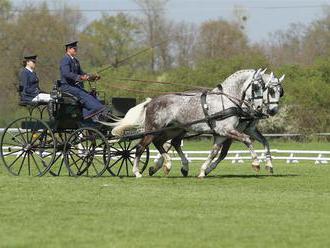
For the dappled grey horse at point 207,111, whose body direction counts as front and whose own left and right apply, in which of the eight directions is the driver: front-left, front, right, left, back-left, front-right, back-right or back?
back

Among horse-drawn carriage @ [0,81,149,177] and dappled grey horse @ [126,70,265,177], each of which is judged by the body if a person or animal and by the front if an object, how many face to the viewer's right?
2

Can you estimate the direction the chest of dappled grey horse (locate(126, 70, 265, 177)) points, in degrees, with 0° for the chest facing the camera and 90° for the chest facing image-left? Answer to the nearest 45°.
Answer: approximately 270°

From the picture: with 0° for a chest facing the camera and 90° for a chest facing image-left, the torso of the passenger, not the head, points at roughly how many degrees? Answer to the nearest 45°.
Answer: approximately 270°

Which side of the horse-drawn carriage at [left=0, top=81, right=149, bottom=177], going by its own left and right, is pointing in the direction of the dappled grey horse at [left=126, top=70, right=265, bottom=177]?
front

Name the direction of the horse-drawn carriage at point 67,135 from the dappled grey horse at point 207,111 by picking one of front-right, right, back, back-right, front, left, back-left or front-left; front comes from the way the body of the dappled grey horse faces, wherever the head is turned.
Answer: back

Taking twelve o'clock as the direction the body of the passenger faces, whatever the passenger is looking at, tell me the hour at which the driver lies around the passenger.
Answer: The driver is roughly at 1 o'clock from the passenger.

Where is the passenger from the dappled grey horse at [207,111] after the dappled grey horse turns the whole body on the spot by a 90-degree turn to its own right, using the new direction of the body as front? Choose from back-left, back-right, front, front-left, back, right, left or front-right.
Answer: right

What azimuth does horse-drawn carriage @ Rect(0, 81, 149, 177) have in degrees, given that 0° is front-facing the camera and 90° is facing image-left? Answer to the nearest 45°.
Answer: approximately 270°
